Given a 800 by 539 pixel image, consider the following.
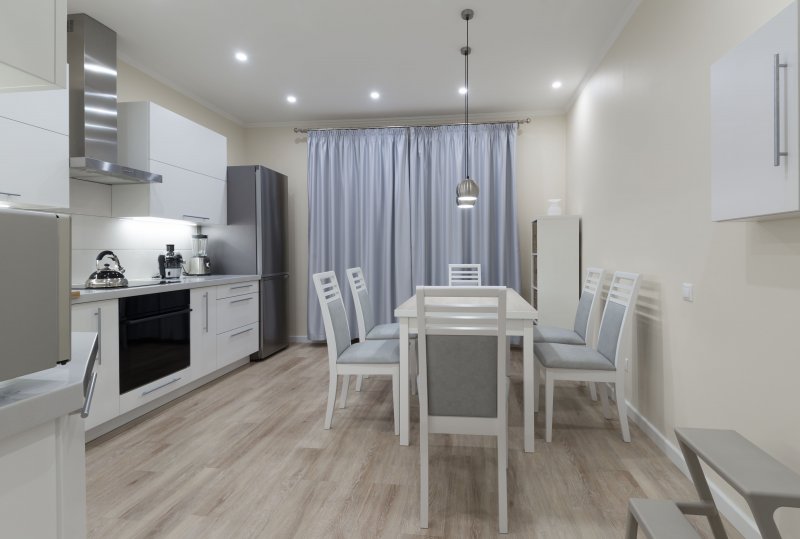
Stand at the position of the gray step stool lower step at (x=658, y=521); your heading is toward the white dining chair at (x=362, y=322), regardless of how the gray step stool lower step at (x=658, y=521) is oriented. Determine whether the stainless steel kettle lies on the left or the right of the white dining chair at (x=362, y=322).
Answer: left

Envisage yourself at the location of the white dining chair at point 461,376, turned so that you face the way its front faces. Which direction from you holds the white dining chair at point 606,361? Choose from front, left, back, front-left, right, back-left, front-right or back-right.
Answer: front-right

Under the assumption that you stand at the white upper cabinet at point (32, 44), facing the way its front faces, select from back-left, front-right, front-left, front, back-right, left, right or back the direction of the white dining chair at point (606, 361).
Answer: front-left

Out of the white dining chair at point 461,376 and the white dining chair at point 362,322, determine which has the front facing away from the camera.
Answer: the white dining chair at point 461,376

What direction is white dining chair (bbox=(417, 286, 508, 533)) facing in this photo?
away from the camera

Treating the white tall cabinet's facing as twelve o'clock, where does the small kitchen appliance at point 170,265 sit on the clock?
The small kitchen appliance is roughly at 11 o'clock from the white tall cabinet.

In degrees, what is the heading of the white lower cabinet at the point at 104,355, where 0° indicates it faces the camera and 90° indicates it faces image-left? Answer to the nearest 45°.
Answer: approximately 315°

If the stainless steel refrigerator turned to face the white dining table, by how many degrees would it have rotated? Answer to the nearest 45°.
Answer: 0° — it already faces it

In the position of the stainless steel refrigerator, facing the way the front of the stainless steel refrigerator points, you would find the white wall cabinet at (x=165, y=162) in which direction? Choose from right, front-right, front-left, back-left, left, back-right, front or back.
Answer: right

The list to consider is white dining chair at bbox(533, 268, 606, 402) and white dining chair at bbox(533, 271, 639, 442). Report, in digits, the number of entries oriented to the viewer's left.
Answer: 2

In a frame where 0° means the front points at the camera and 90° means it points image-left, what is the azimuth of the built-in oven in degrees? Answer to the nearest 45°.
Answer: approximately 315°

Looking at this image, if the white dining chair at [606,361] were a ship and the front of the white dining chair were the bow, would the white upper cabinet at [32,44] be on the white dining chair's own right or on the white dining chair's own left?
on the white dining chair's own left

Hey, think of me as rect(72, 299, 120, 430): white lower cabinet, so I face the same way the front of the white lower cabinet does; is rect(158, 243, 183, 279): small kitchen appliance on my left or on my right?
on my left

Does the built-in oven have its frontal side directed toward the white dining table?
yes

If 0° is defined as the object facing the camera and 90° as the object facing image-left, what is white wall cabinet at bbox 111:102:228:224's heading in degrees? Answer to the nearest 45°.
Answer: approximately 315°

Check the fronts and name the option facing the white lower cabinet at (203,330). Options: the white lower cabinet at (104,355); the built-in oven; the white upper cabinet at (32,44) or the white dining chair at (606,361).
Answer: the white dining chair

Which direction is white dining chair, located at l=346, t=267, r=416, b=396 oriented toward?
to the viewer's right

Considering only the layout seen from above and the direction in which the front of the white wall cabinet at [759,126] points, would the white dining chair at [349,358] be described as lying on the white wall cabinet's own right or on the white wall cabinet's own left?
on the white wall cabinet's own right

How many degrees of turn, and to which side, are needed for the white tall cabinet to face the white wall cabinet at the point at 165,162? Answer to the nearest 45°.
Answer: approximately 45° to its left
